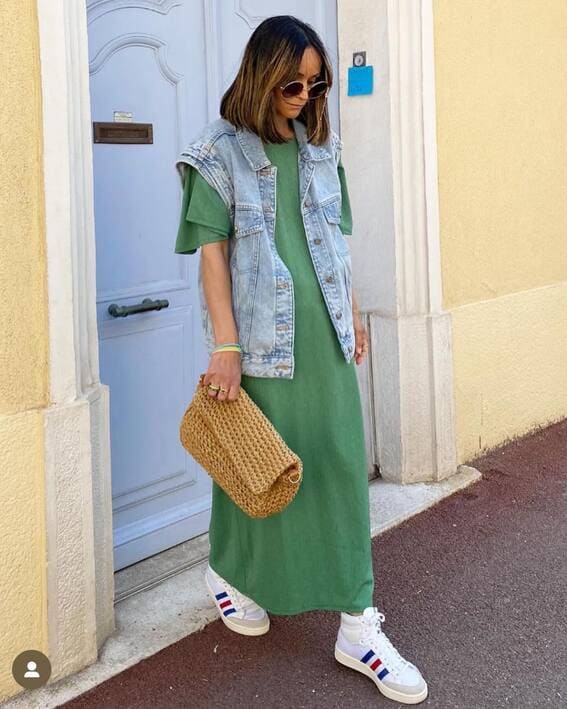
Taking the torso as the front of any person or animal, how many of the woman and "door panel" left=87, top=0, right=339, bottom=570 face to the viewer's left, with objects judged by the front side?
0

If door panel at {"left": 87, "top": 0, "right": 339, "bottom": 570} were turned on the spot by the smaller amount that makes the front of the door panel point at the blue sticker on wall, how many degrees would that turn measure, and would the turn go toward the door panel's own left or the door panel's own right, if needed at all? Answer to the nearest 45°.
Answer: approximately 90° to the door panel's own left

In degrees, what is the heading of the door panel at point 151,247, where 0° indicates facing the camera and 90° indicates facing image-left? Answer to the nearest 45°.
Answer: approximately 315°

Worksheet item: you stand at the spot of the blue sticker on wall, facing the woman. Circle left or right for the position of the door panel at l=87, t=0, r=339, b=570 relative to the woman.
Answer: right

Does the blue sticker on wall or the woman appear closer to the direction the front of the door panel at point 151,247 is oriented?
the woman

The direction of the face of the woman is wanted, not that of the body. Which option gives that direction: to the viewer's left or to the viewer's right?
to the viewer's right

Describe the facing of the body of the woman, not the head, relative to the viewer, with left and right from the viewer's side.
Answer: facing the viewer and to the right of the viewer

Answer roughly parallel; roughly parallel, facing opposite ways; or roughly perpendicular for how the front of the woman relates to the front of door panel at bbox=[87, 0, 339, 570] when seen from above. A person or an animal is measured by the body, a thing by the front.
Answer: roughly parallel

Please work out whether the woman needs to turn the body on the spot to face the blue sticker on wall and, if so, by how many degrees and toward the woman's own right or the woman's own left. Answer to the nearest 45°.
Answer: approximately 135° to the woman's own left
